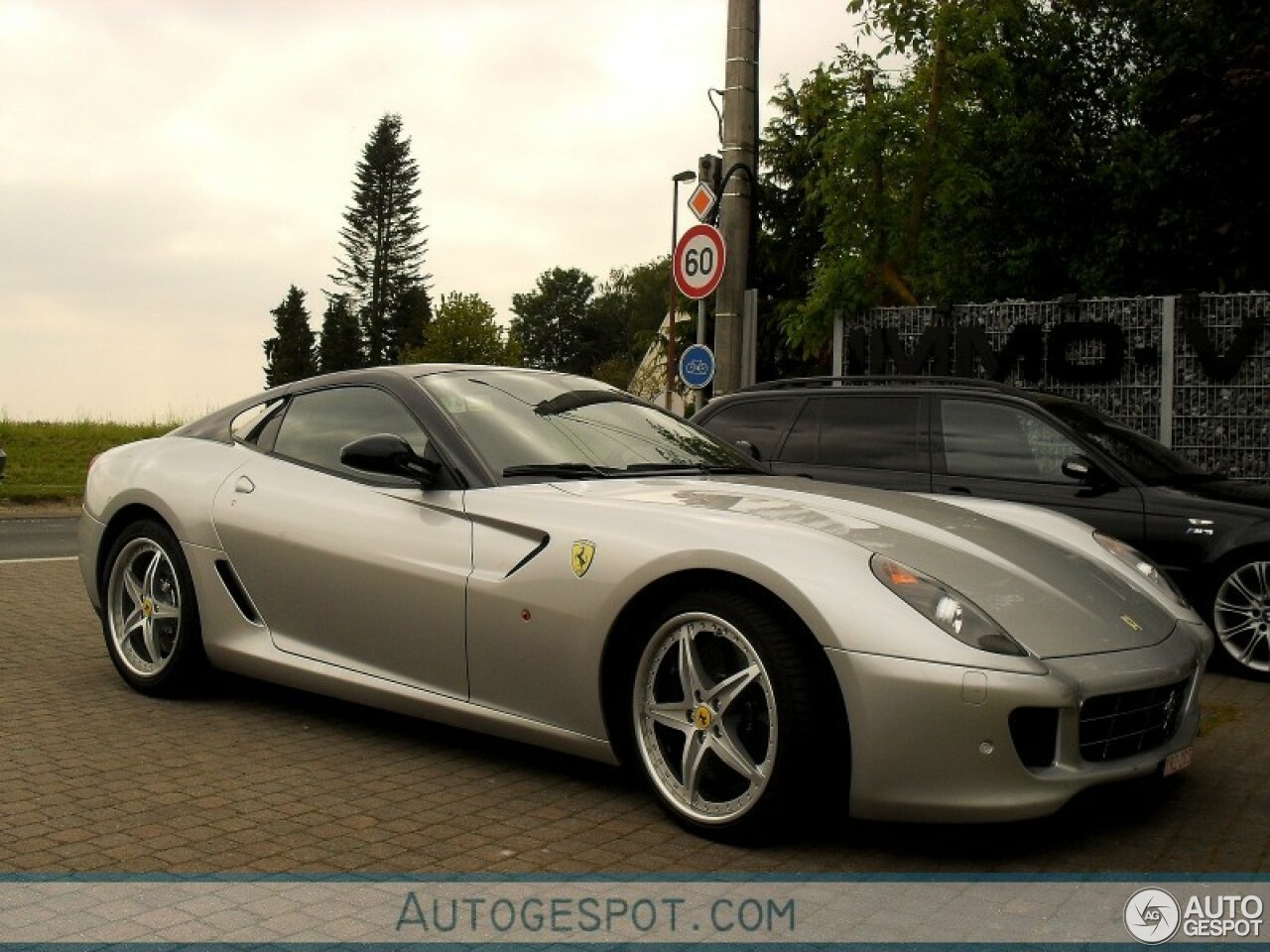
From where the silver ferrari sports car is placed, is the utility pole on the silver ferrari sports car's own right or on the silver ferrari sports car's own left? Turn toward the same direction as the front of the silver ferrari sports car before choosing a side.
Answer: on the silver ferrari sports car's own left

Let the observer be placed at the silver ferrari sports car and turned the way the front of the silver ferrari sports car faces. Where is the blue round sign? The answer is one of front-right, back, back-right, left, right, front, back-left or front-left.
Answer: back-left

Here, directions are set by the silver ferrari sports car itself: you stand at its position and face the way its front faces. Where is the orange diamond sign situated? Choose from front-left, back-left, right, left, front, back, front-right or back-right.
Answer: back-left

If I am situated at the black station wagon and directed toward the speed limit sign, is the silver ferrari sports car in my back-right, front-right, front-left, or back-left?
back-left

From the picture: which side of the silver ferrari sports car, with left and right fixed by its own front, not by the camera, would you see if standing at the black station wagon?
left

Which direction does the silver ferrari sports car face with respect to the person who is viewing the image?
facing the viewer and to the right of the viewer

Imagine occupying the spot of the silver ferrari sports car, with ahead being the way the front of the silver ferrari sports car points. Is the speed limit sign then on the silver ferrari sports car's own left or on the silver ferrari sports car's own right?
on the silver ferrari sports car's own left
